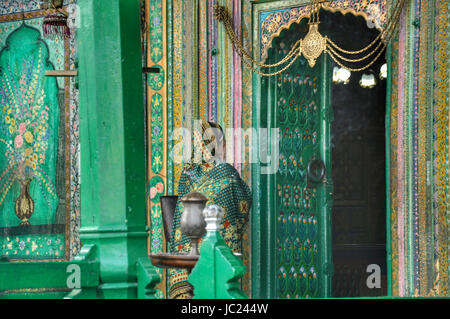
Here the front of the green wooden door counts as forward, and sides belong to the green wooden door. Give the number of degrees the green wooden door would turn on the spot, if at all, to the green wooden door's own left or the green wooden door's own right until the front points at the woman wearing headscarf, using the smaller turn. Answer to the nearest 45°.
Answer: approximately 45° to the green wooden door's own right

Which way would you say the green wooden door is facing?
toward the camera

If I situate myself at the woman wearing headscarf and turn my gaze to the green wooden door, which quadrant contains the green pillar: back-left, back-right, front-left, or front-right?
back-right

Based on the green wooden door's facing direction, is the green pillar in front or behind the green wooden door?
in front
